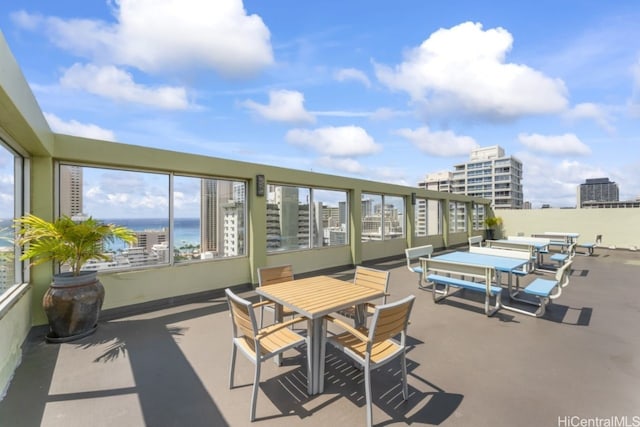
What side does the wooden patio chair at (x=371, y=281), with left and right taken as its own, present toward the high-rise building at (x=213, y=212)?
right

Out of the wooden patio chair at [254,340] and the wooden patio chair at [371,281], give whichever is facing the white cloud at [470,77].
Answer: the wooden patio chair at [254,340]

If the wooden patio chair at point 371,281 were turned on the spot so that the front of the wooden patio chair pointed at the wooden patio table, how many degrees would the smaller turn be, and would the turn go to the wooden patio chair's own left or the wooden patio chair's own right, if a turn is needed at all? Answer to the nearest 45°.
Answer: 0° — it already faces it

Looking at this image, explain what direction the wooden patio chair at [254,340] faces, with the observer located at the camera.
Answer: facing away from the viewer and to the right of the viewer

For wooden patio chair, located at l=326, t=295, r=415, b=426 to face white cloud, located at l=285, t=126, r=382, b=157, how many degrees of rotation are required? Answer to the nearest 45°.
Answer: approximately 45° to its right

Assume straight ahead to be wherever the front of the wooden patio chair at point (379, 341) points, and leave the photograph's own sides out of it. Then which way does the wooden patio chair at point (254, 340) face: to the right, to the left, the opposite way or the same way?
to the right

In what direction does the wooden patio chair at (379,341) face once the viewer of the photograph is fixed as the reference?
facing away from the viewer and to the left of the viewer

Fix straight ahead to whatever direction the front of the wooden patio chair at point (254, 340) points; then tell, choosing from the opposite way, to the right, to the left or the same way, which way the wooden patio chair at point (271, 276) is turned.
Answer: to the right

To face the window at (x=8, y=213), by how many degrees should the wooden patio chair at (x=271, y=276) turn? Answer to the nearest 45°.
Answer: approximately 135° to its right

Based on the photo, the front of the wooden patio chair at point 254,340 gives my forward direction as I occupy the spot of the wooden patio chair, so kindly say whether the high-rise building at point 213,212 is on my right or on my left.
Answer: on my left
